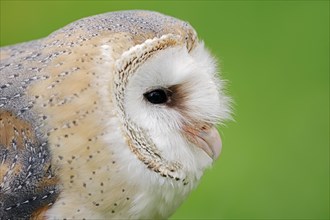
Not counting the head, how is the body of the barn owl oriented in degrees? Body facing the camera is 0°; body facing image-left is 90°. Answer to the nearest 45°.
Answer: approximately 270°
